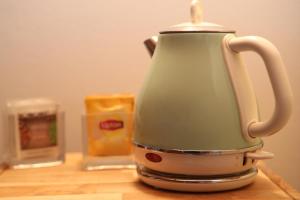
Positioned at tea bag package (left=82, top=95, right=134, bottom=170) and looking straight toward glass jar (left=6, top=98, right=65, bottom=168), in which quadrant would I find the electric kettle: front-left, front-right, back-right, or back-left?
back-left

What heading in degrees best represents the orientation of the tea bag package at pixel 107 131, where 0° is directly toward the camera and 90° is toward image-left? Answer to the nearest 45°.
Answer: approximately 0°
